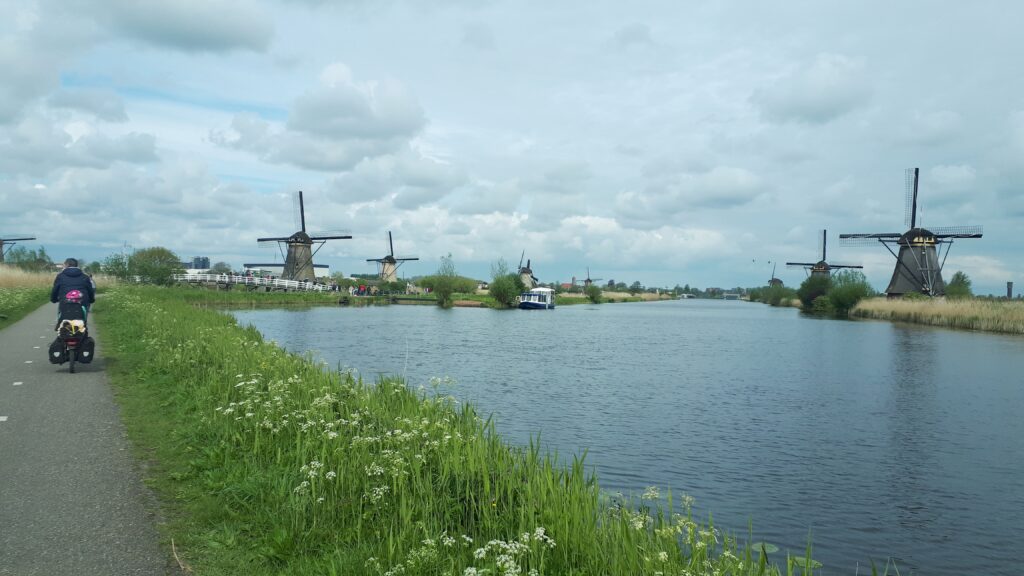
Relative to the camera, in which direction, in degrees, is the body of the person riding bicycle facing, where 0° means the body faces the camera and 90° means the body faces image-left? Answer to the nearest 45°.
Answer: approximately 180°
